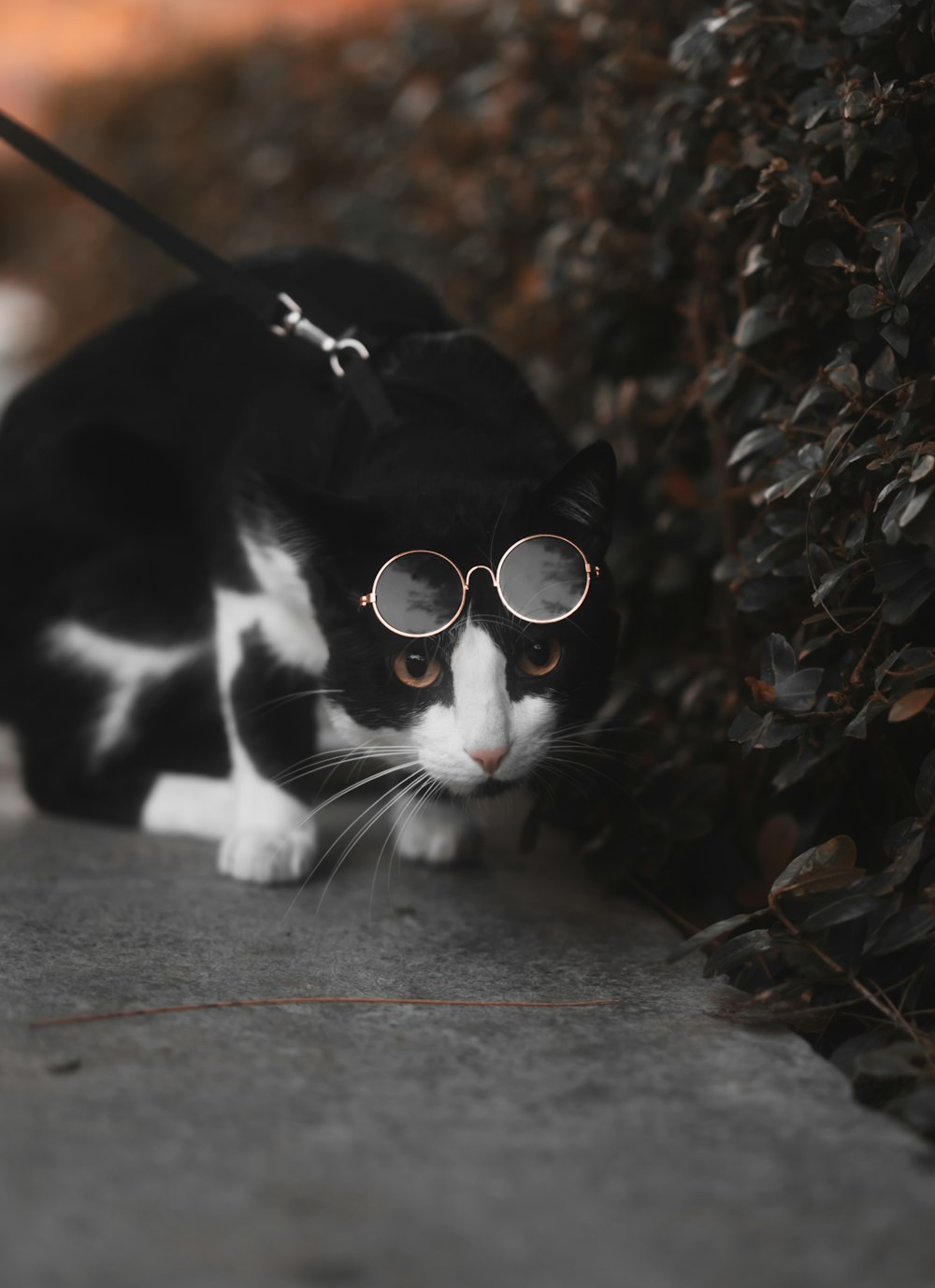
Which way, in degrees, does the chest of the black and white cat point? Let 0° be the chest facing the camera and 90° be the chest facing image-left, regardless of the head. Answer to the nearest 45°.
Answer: approximately 315°
